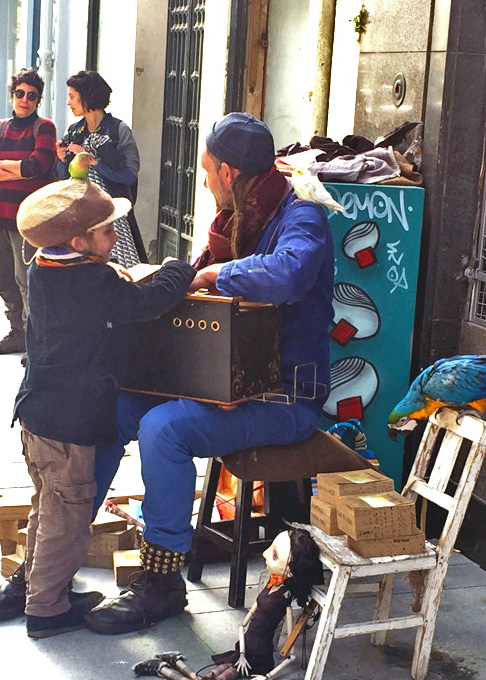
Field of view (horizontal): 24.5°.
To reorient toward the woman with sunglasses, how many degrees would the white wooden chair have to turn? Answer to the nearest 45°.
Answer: approximately 90° to its right

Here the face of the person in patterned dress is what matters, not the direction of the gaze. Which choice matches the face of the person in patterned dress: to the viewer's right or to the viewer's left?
to the viewer's left

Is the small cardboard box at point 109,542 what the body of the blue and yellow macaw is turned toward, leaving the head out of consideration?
yes

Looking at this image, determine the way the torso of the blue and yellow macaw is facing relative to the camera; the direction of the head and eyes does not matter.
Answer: to the viewer's left

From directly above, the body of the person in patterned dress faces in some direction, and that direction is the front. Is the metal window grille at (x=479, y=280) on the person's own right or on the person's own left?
on the person's own left

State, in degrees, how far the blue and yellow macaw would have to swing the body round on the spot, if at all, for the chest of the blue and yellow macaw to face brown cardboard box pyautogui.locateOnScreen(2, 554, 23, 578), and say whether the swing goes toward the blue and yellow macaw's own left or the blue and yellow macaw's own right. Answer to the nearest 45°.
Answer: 0° — it already faces it

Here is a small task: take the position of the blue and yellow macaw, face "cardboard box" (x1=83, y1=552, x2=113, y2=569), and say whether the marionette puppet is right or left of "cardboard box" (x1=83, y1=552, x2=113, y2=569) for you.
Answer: left
